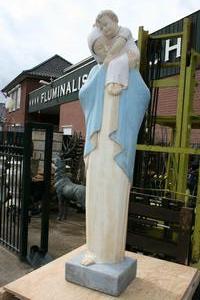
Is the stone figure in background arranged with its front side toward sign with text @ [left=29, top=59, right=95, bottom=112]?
no

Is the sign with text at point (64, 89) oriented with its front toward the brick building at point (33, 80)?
no

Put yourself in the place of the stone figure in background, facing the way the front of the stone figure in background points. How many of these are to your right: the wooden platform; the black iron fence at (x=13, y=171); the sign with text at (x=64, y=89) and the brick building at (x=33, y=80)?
2

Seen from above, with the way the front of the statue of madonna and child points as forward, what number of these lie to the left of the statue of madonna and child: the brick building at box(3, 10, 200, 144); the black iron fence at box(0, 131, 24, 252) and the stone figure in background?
0

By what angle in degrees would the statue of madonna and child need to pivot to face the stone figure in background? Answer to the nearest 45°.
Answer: approximately 135° to its right

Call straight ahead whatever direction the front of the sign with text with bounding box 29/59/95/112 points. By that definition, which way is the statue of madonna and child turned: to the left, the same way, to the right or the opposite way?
the same way

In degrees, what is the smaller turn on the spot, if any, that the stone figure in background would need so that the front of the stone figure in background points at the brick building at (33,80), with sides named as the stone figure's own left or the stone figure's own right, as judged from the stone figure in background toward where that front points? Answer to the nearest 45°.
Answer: approximately 90° to the stone figure's own right

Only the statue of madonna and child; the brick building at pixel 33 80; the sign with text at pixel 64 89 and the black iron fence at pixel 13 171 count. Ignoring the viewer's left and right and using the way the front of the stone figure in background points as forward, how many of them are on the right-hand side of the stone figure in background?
2

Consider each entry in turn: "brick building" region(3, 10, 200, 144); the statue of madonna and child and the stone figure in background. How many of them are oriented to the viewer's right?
0

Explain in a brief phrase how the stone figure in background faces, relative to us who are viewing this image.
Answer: facing to the left of the viewer

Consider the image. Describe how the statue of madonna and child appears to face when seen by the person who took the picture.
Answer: facing the viewer and to the left of the viewer

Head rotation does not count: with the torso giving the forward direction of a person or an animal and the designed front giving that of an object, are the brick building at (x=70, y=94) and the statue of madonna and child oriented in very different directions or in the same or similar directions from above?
same or similar directions

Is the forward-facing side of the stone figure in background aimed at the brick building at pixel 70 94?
no

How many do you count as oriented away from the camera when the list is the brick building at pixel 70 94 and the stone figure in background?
0

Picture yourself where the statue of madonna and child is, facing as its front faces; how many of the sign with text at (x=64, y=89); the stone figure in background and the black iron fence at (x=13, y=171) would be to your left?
0
